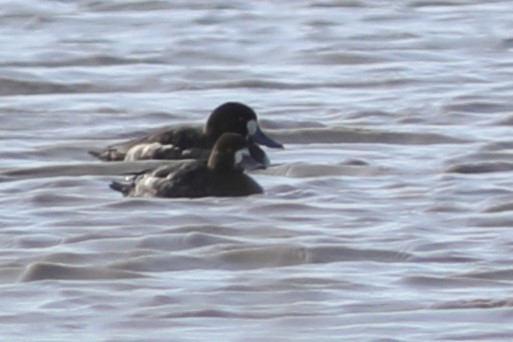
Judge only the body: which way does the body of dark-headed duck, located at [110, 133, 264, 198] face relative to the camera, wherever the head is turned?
to the viewer's right

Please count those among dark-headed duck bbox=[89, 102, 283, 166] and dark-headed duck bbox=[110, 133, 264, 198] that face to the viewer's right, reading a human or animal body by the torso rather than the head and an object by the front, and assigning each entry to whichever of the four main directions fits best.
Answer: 2

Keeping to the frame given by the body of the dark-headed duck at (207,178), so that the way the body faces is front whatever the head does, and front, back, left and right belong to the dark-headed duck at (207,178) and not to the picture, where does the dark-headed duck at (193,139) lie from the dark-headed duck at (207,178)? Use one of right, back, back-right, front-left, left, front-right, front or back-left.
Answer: left

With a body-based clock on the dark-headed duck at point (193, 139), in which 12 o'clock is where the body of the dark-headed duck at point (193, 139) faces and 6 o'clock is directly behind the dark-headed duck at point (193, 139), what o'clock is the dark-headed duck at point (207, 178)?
the dark-headed duck at point (207, 178) is roughly at 3 o'clock from the dark-headed duck at point (193, 139).

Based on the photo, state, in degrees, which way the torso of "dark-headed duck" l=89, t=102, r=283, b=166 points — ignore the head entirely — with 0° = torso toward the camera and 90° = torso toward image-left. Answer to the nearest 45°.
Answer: approximately 270°
